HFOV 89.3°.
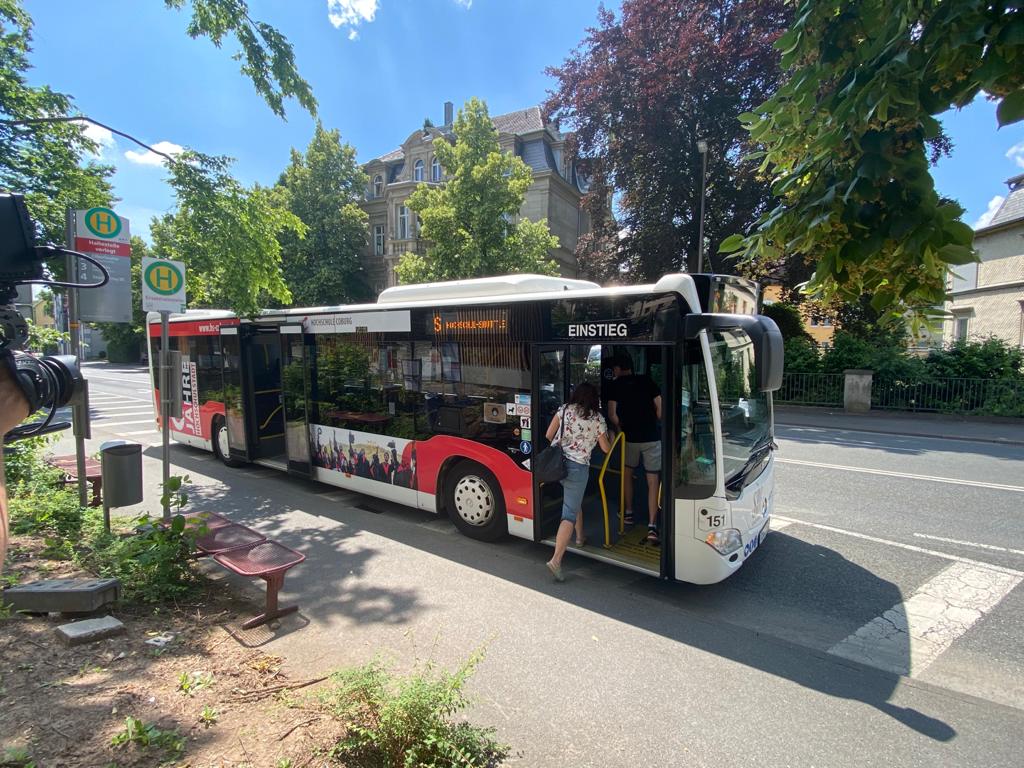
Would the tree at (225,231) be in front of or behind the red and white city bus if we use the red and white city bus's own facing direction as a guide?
behind

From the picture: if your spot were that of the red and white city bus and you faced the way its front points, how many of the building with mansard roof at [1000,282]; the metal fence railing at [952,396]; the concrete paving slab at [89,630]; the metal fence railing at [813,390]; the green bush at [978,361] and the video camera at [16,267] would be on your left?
4

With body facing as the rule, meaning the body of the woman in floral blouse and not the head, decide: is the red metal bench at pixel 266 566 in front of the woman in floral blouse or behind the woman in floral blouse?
behind

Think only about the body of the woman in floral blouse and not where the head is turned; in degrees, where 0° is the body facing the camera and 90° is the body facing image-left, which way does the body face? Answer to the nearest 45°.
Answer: approximately 225°

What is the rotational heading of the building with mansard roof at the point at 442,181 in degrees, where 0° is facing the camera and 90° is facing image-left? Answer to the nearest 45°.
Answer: approximately 45°

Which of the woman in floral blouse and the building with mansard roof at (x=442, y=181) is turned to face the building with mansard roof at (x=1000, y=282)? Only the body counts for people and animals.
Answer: the woman in floral blouse

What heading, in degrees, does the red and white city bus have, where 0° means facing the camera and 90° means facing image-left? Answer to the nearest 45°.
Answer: approximately 315°

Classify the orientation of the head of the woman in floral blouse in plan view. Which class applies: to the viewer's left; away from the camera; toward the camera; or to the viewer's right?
away from the camera

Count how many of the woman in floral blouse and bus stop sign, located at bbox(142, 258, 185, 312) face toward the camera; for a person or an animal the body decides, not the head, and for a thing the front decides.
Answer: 1

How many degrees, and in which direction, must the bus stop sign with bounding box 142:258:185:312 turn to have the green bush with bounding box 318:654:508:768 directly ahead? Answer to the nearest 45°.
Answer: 0° — it already faces it
